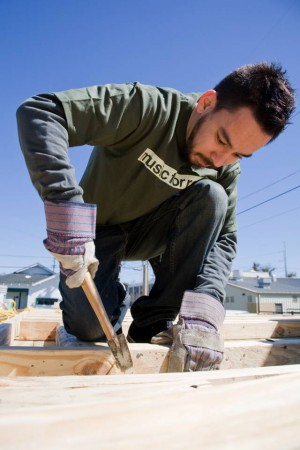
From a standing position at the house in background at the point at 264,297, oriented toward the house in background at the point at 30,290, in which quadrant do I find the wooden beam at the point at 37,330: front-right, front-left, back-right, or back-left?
front-left

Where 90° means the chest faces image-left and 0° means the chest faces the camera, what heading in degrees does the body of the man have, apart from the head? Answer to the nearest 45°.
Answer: approximately 315°

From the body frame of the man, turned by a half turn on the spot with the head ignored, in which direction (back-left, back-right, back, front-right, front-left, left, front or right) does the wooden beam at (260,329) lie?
right

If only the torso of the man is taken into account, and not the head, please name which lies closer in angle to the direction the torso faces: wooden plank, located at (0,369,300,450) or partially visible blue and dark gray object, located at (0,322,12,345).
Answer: the wooden plank

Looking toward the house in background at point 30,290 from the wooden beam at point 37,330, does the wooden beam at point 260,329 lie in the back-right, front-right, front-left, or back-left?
back-right

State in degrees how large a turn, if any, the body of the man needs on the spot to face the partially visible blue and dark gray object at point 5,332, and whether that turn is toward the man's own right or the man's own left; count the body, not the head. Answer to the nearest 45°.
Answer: approximately 135° to the man's own right
